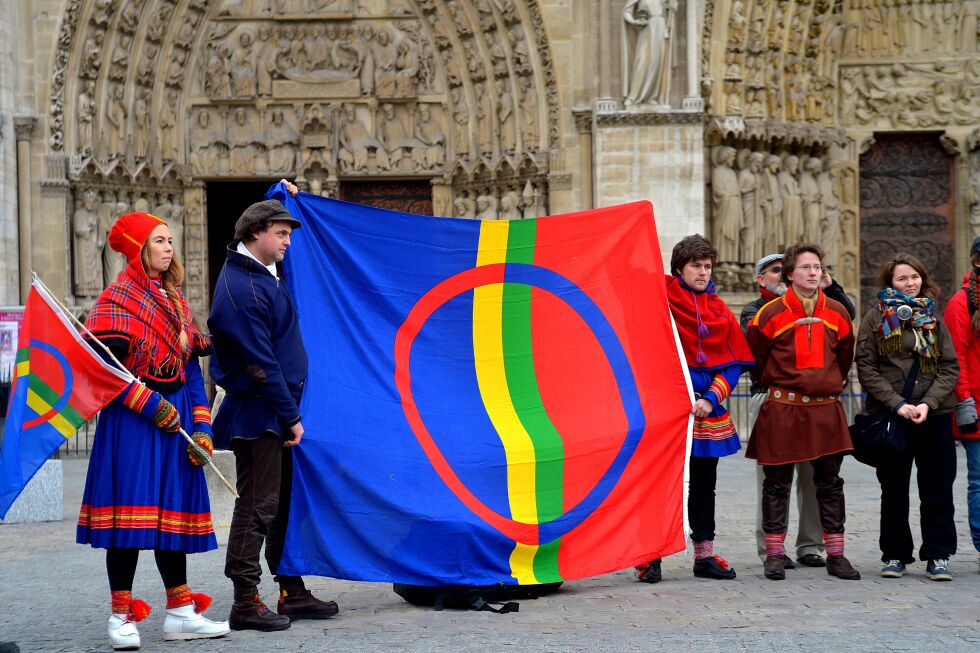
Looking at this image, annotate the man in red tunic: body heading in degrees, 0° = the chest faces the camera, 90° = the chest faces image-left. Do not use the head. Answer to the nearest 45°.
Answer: approximately 0°

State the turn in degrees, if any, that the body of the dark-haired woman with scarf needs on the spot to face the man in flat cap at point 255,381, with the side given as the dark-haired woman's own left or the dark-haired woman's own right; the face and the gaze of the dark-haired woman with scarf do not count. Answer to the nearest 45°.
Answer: approximately 45° to the dark-haired woman's own right

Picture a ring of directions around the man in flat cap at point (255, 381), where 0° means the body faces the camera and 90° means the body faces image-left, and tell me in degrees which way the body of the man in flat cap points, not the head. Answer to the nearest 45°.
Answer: approximately 270°

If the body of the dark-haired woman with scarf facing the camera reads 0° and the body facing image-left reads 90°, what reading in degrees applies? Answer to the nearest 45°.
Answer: approximately 0°

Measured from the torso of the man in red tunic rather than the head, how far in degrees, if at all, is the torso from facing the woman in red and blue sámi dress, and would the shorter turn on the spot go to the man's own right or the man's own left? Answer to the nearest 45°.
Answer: approximately 45° to the man's own right

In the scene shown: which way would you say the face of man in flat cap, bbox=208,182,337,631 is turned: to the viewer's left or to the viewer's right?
to the viewer's right

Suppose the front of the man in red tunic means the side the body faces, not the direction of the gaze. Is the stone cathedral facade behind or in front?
behind
